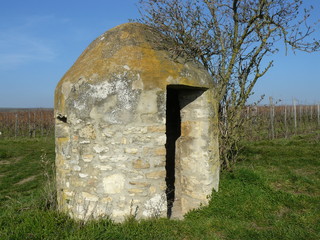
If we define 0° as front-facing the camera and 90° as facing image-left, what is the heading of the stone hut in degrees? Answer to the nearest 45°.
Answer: approximately 315°
